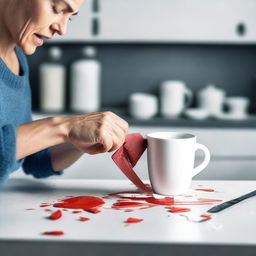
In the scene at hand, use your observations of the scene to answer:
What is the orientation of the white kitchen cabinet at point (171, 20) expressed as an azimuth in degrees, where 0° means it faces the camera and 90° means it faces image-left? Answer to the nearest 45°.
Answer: approximately 0°

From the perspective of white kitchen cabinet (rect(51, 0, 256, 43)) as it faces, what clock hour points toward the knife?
The knife is roughly at 12 o'clock from the white kitchen cabinet.

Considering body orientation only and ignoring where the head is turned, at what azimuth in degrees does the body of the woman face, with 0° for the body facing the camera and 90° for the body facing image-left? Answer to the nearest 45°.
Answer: approximately 315°

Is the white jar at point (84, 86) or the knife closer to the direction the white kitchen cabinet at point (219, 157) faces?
the knife

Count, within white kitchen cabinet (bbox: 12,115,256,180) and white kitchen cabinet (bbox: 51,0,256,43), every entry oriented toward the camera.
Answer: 2
